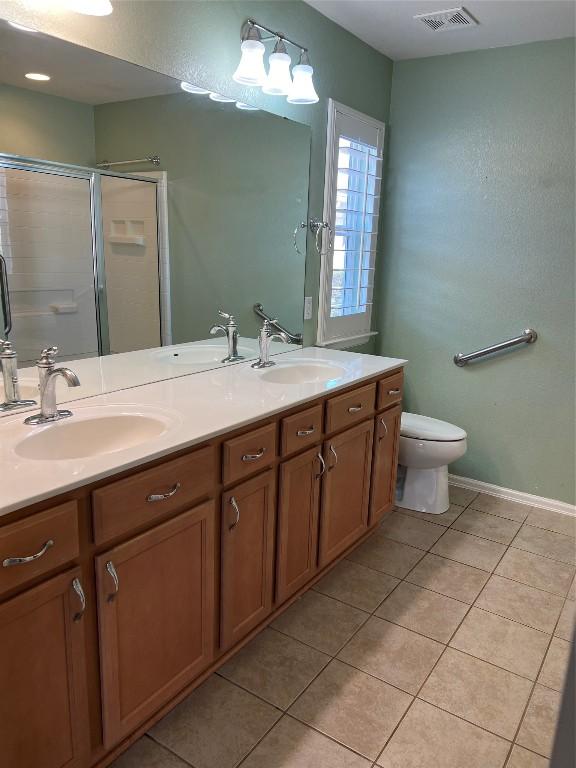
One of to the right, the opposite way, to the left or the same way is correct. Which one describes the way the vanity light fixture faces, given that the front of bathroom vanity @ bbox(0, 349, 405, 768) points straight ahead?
the same way

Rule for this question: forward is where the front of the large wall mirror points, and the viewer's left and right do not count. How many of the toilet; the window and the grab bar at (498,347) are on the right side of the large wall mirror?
0

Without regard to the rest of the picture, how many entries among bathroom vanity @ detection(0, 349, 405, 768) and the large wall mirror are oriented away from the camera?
0

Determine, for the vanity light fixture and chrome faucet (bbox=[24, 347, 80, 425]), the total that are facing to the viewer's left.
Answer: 0

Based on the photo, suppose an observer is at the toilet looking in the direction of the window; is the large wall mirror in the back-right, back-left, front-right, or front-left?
front-left

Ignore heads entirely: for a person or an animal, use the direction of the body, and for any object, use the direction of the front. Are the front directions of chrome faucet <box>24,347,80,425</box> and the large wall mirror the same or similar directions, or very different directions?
same or similar directions

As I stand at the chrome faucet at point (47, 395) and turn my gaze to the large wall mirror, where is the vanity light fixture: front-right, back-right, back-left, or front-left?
front-right

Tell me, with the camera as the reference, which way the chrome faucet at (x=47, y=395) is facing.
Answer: facing the viewer and to the right of the viewer

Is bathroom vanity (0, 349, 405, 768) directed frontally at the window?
no

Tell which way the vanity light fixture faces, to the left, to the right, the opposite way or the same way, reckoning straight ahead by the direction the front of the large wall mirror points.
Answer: the same way

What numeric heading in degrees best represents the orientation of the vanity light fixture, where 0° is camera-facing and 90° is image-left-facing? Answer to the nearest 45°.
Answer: approximately 315°
